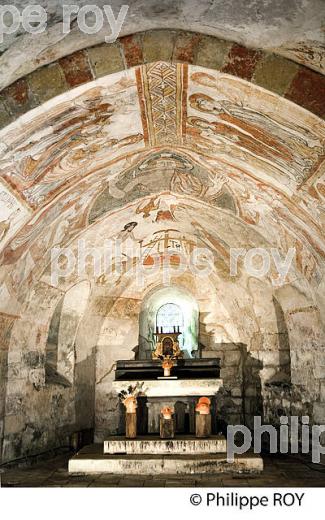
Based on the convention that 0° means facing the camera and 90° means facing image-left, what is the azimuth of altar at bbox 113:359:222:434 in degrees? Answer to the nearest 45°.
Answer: approximately 0°
